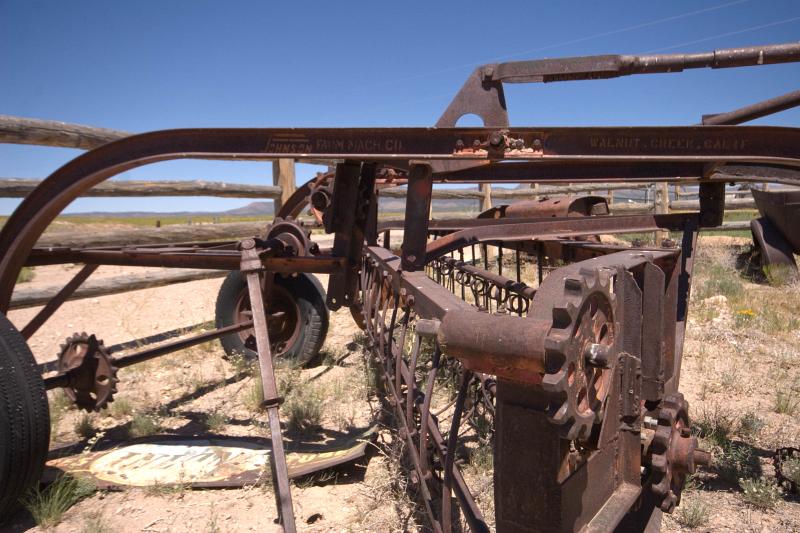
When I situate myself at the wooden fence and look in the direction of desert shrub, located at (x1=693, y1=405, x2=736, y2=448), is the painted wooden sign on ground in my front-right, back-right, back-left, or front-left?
front-right

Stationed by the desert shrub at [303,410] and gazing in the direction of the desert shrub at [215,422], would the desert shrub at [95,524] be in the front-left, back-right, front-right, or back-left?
front-left

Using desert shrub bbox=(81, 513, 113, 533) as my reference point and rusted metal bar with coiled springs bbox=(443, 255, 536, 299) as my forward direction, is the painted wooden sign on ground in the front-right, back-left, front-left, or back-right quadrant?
front-left

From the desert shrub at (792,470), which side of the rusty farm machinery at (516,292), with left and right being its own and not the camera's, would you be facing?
front

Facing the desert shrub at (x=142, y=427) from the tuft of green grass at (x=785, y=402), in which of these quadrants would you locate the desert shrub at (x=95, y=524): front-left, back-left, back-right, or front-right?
front-left

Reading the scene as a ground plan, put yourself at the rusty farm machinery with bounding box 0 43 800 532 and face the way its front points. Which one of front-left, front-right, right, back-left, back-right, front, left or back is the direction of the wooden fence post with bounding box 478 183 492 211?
left
